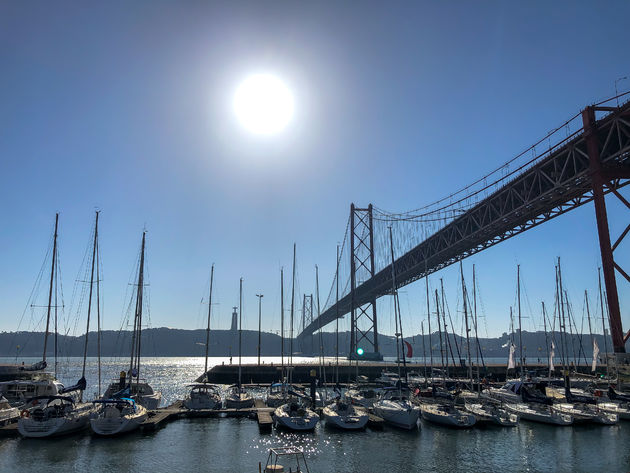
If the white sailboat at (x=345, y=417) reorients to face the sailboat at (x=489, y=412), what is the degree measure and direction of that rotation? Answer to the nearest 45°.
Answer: approximately 90° to its right

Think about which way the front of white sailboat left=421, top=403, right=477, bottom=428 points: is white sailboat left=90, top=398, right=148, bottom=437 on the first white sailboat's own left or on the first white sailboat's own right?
on the first white sailboat's own right
